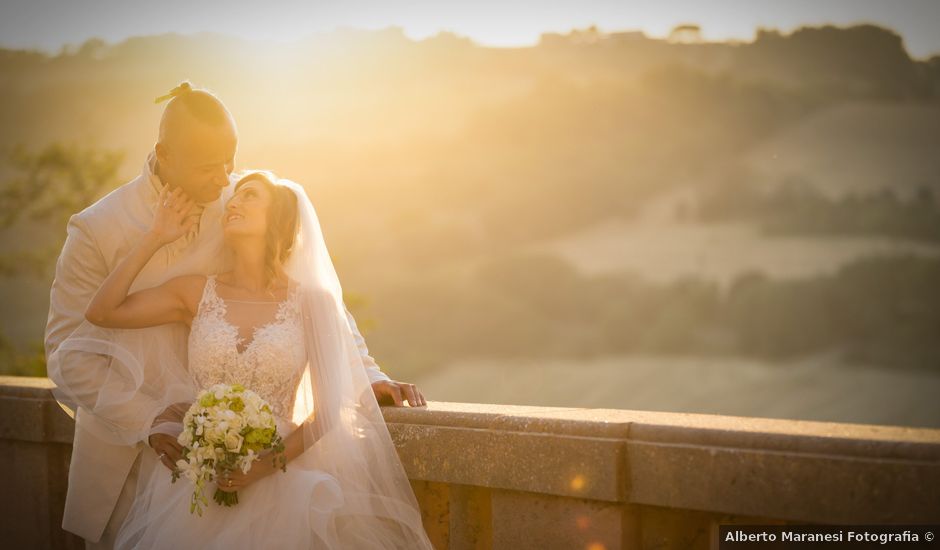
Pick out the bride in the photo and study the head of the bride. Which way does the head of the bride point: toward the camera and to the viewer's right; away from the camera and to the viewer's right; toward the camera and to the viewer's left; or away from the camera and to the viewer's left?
toward the camera and to the viewer's left

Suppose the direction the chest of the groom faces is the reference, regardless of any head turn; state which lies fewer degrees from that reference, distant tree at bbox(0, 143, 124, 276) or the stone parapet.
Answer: the stone parapet

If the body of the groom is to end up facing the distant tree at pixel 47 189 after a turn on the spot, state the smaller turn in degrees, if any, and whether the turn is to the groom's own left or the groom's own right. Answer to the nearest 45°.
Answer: approximately 135° to the groom's own left

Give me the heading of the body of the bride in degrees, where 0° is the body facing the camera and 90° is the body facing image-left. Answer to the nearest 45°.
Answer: approximately 0°

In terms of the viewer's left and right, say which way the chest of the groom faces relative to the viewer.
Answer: facing the viewer and to the right of the viewer

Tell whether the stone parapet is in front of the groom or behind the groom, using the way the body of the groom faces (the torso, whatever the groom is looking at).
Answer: in front
